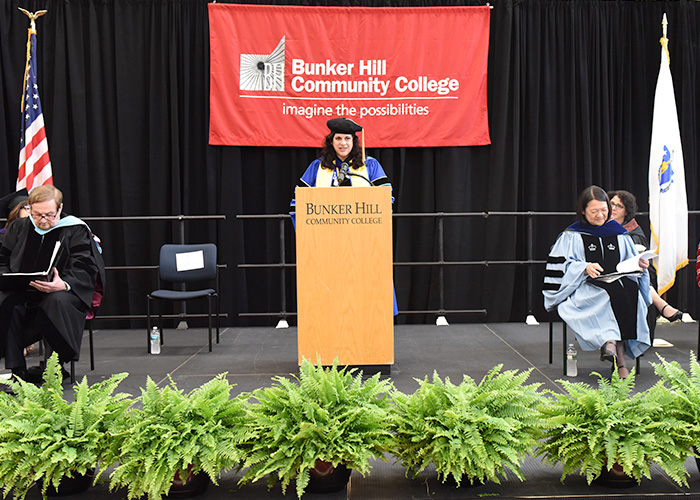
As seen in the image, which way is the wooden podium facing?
toward the camera

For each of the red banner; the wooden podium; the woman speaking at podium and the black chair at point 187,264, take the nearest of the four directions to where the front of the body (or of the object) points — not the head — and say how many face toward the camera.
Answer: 4

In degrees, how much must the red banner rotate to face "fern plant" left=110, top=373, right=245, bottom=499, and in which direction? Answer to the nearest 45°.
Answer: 0° — it already faces it

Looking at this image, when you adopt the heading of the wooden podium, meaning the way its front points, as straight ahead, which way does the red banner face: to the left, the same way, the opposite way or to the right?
the same way

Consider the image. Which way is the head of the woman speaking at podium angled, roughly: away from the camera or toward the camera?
toward the camera

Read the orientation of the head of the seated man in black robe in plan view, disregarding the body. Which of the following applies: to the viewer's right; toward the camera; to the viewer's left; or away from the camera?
toward the camera

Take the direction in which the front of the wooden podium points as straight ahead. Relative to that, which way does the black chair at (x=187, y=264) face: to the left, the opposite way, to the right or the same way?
the same way

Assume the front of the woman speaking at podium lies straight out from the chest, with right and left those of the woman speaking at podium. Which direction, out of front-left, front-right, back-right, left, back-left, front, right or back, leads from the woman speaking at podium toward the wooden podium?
front

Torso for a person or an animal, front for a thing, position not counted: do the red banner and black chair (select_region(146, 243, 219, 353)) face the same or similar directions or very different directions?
same or similar directions

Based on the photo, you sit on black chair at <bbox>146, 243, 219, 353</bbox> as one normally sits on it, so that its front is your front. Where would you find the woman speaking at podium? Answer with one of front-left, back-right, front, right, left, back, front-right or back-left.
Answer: front-left

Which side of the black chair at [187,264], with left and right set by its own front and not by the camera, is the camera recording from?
front

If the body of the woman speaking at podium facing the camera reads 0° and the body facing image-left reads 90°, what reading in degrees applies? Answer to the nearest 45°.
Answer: approximately 0°

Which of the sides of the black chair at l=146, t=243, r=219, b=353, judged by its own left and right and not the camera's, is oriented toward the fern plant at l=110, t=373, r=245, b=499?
front

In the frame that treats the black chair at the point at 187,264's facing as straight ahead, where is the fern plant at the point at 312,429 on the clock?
The fern plant is roughly at 12 o'clock from the black chair.

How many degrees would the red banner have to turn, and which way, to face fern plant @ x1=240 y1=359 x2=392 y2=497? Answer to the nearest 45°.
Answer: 0° — it already faces it

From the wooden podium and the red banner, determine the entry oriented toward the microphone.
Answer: the red banner

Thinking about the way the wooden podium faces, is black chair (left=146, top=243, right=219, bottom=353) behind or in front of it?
behind

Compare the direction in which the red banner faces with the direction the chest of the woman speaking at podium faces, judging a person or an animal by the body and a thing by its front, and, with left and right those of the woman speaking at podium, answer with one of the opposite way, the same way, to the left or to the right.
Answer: the same way

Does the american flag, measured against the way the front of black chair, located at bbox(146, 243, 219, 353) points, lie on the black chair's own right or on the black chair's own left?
on the black chair's own right
